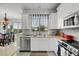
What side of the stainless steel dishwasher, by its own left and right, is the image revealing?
front

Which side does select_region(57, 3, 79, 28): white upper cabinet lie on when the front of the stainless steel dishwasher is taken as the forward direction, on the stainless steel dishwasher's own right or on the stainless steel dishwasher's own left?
on the stainless steel dishwasher's own left

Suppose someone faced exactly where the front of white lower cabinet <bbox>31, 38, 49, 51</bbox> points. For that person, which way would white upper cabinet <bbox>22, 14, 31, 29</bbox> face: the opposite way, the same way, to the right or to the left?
the same way

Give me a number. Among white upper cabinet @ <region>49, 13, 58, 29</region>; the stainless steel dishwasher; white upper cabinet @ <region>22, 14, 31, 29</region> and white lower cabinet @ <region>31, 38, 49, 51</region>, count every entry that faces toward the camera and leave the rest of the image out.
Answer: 4

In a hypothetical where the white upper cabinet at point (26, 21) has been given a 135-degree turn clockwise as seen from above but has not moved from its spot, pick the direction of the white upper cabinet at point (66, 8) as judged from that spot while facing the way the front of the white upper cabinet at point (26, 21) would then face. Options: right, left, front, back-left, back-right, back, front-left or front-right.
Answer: back-right

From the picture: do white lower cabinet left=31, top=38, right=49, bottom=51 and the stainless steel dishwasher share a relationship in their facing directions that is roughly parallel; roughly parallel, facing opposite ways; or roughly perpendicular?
roughly parallel

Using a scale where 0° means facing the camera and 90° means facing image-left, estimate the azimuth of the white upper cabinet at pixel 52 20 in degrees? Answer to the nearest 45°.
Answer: approximately 0°

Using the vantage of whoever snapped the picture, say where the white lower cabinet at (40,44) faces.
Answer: facing the viewer

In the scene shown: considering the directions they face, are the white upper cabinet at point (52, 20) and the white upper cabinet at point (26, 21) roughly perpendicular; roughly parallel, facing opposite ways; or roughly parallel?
roughly parallel
